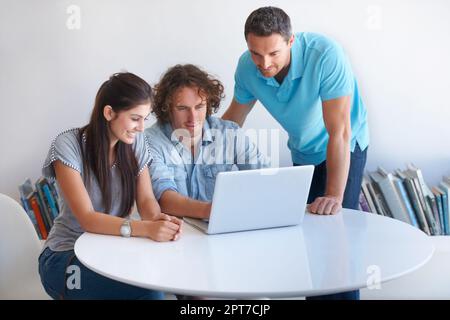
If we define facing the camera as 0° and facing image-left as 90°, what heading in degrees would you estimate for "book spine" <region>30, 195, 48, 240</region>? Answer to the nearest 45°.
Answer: approximately 0°

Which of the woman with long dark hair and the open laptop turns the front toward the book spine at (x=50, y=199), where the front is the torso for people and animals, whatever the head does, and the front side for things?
the open laptop

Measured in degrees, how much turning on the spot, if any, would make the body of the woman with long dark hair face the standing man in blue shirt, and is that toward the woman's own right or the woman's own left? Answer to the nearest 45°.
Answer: approximately 45° to the woman's own left

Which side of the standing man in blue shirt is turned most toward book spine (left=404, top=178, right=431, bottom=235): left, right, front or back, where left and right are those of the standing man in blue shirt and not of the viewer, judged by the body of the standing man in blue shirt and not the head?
back

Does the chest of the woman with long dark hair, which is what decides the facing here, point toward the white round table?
yes

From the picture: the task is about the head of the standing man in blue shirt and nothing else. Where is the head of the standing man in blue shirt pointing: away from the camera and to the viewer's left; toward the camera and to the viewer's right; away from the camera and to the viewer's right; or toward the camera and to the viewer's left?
toward the camera and to the viewer's left

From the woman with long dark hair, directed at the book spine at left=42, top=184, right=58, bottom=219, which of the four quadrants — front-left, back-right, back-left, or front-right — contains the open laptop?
back-right

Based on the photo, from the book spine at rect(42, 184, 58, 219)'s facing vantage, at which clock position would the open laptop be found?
The open laptop is roughly at 11 o'clock from the book spine.

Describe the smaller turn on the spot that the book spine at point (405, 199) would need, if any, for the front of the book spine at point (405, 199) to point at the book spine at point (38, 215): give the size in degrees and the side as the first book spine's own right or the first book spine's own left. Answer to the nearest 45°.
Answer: approximately 90° to the first book spine's own right

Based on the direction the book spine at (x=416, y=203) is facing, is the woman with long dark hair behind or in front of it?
in front

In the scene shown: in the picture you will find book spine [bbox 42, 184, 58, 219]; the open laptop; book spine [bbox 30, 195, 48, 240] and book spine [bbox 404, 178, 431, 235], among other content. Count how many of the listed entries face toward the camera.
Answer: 3

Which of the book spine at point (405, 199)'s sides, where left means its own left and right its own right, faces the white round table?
front

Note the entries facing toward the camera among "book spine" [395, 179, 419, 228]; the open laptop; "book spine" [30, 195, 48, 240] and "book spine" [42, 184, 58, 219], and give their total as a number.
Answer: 3
